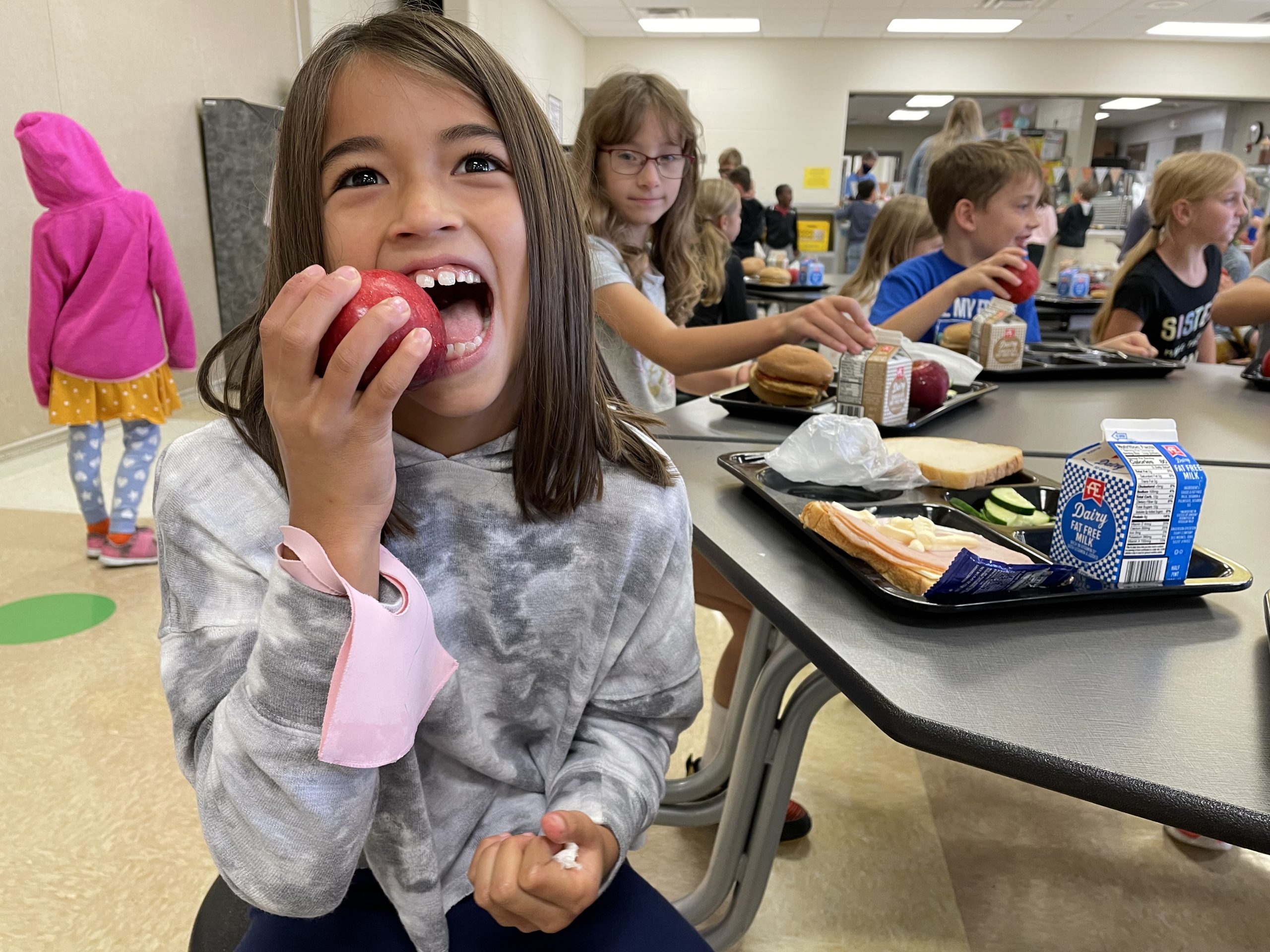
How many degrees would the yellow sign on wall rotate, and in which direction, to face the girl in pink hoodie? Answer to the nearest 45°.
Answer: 0° — it already faces them

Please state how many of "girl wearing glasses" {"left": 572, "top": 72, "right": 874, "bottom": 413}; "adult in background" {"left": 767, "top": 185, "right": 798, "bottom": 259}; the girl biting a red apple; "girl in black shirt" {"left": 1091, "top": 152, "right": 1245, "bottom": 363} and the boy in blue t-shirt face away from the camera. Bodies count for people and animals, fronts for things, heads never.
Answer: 0

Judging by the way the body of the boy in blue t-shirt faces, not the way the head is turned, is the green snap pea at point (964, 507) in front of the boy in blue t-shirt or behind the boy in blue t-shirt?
in front

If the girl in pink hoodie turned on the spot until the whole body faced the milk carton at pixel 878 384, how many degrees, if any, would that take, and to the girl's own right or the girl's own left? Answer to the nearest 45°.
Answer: approximately 135° to the girl's own right

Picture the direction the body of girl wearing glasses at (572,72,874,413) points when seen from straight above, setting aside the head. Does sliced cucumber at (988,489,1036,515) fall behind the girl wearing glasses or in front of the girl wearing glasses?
in front

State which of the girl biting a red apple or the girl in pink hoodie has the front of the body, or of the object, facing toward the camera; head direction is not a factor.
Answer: the girl biting a red apple

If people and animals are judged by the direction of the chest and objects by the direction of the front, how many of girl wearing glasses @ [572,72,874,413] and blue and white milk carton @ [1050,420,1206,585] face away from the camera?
0

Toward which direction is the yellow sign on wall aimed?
toward the camera

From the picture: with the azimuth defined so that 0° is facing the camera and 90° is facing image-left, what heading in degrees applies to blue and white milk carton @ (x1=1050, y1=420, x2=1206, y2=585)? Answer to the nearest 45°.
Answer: approximately 45°

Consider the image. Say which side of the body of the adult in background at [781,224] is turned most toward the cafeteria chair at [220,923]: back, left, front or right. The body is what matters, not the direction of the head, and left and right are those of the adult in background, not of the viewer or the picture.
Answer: front

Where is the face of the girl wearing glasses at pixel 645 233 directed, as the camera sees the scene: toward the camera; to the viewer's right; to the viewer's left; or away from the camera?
toward the camera

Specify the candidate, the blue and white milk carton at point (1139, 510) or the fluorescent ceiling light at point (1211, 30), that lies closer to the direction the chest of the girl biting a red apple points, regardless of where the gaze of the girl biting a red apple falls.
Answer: the blue and white milk carton

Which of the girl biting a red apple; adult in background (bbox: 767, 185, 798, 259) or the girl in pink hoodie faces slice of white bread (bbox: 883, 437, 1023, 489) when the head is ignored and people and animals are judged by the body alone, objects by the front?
the adult in background

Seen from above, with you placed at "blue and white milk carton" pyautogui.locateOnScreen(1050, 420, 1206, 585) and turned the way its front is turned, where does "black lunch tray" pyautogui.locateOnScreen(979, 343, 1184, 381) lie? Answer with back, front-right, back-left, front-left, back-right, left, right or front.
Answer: back-right

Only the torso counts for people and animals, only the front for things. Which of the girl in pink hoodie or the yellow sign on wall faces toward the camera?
the yellow sign on wall
